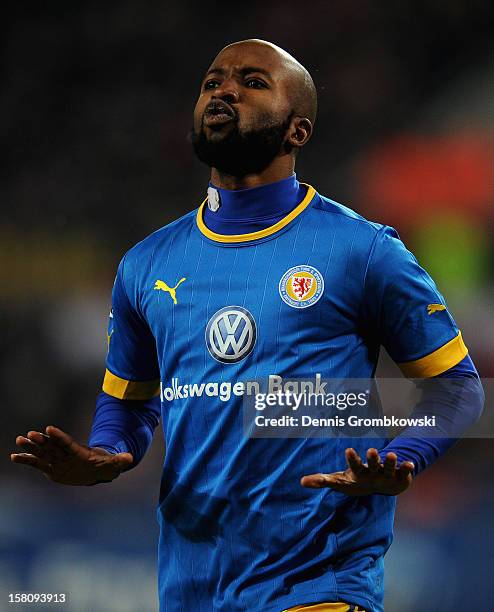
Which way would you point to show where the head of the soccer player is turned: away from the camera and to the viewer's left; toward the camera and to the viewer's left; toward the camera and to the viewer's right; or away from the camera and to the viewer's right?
toward the camera and to the viewer's left

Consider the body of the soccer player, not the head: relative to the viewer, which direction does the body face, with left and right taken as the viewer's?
facing the viewer and to the left of the viewer
